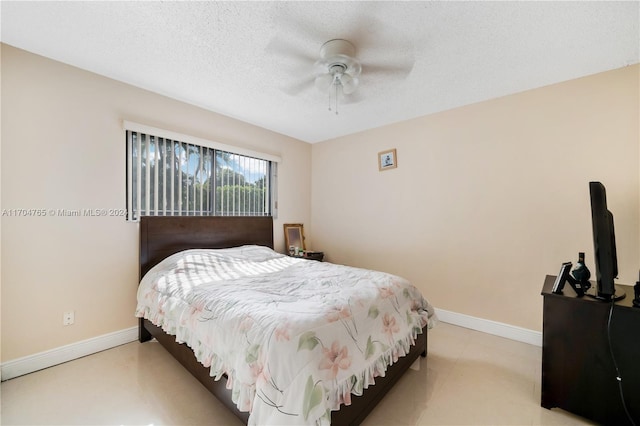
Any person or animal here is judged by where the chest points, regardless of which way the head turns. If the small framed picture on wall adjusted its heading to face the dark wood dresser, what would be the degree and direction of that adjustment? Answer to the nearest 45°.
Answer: approximately 90° to its left

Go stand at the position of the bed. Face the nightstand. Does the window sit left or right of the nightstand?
left

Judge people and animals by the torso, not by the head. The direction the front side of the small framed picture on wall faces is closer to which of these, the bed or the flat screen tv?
the bed

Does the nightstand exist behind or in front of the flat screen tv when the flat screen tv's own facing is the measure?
in front

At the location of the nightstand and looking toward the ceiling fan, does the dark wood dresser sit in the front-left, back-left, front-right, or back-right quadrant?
front-left

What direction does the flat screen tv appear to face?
to the viewer's left

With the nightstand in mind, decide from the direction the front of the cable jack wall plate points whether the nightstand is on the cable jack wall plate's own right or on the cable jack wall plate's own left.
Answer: on the cable jack wall plate's own left

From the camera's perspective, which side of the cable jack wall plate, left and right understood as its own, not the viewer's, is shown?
front

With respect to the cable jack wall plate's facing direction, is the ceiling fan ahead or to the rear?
ahead

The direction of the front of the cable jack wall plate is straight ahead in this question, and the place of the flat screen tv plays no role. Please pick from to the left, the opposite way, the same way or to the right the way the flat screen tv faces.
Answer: the opposite way

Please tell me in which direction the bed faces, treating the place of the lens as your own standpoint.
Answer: facing the viewer and to the right of the viewer

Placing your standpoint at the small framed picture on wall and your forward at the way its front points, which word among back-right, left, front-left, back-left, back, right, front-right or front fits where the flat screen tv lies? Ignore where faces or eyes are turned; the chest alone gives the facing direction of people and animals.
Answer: left

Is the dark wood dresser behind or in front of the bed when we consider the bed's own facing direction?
in front

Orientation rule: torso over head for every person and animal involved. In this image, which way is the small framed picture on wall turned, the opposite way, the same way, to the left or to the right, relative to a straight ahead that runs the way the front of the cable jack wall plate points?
to the right

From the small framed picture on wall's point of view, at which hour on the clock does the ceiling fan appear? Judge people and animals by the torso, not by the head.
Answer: The ceiling fan is roughly at 11 o'clock from the small framed picture on wall.

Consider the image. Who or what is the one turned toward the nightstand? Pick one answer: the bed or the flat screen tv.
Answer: the flat screen tv
